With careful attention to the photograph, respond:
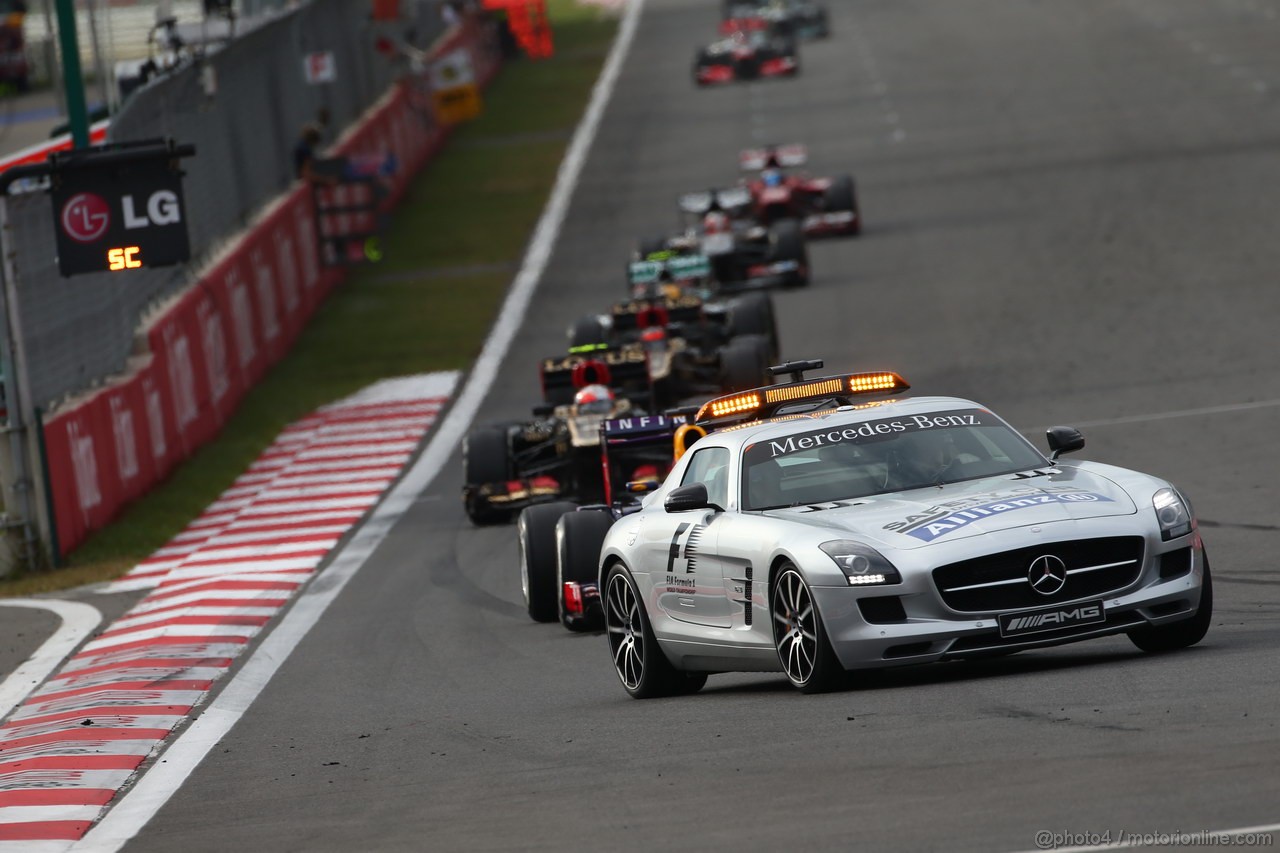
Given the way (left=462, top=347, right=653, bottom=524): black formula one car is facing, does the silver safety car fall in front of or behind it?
in front

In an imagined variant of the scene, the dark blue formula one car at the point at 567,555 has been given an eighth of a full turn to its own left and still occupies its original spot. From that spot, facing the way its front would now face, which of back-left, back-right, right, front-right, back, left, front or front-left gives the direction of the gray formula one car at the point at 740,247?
back-left

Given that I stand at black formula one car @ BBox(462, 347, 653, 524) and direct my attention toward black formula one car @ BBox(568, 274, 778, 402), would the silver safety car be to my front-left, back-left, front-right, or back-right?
back-right

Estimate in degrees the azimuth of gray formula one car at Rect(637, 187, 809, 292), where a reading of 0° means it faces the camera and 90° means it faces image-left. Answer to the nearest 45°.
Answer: approximately 0°

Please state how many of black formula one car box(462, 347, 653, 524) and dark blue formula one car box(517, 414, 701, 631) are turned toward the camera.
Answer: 2

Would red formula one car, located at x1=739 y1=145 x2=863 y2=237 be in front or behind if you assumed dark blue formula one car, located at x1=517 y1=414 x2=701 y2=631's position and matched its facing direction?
behind

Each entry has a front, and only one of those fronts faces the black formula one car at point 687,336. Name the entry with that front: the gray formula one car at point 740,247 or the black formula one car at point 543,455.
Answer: the gray formula one car at point 740,247

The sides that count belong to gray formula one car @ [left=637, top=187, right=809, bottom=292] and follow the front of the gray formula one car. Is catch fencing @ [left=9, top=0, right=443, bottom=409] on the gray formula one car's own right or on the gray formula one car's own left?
on the gray formula one car's own right

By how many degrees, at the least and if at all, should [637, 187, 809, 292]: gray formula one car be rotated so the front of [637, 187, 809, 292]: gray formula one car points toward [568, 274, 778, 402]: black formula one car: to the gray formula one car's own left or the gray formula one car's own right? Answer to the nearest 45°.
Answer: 0° — it already faces it

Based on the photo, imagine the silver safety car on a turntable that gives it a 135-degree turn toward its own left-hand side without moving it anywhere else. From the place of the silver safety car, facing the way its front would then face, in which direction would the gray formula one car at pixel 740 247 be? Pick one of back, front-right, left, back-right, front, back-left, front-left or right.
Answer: front

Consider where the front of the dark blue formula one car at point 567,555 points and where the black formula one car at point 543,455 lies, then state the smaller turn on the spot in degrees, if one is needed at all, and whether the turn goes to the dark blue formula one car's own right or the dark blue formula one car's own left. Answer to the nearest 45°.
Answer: approximately 180°

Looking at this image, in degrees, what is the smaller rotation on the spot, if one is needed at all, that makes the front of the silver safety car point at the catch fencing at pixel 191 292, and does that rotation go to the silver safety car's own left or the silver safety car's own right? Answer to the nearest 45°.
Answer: approximately 180°
